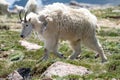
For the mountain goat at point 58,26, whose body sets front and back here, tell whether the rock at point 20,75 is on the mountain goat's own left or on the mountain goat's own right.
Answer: on the mountain goat's own left

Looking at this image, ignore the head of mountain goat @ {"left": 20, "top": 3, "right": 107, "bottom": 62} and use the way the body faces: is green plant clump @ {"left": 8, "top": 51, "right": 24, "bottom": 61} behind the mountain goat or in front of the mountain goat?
in front

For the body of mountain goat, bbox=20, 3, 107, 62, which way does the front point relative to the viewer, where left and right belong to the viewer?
facing to the left of the viewer

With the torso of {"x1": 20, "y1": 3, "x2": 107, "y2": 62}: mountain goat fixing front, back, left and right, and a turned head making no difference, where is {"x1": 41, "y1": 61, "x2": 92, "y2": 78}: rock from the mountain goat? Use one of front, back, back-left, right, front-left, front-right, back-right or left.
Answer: left

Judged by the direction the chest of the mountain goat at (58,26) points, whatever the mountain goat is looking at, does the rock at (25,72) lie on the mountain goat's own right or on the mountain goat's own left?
on the mountain goat's own left
